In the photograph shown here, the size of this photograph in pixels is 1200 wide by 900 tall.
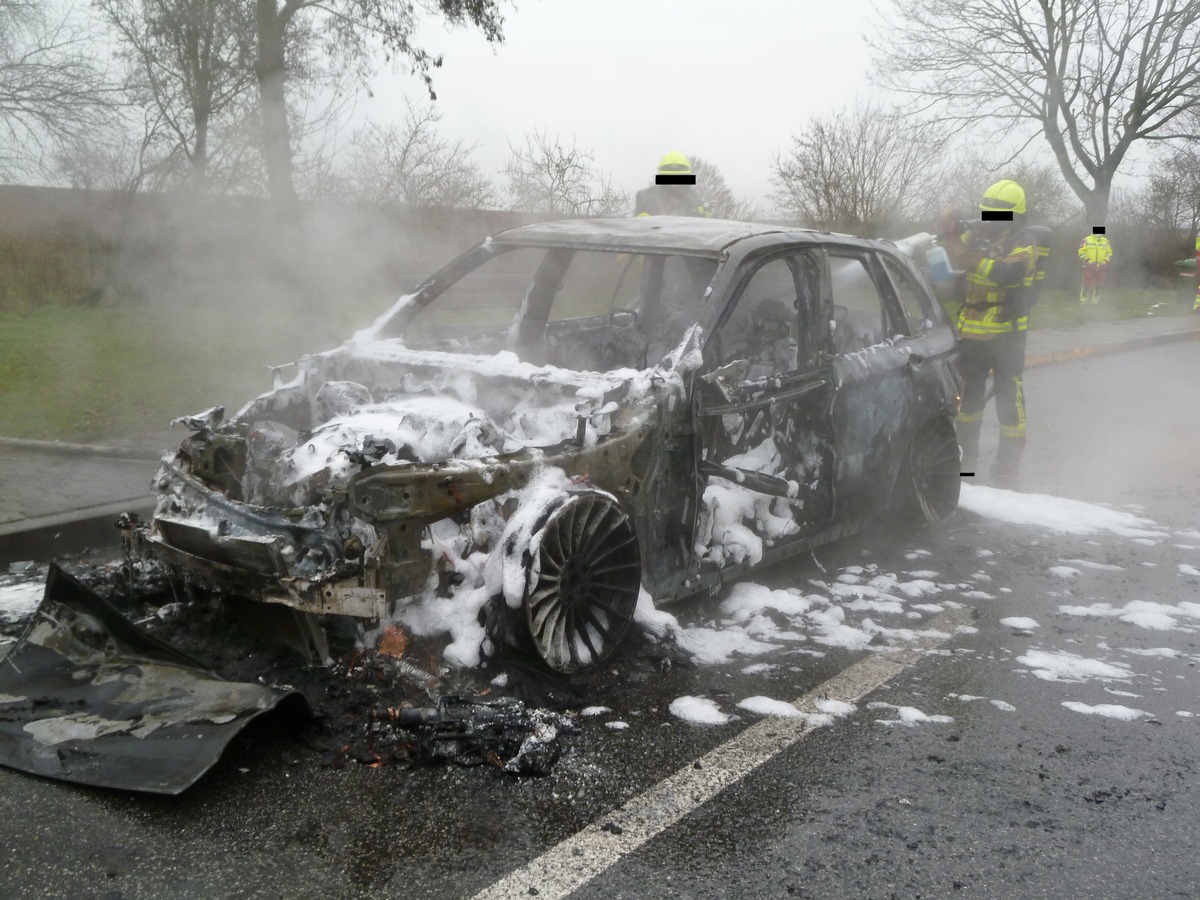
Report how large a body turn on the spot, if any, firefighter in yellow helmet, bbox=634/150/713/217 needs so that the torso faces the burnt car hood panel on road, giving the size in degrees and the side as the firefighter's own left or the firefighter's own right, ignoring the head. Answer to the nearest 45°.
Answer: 0° — they already face it

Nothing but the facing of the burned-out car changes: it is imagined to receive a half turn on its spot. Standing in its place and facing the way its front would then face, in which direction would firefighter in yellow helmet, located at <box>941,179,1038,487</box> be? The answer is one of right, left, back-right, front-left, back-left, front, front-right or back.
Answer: front

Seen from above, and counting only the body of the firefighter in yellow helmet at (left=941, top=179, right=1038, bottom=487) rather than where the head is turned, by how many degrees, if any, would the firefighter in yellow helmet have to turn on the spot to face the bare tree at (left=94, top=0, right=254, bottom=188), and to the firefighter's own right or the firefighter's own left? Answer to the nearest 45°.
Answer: approximately 45° to the firefighter's own right

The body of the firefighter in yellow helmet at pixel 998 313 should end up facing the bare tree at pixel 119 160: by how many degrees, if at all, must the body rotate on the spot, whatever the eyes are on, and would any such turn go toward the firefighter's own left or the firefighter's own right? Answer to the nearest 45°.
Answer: approximately 45° to the firefighter's own right

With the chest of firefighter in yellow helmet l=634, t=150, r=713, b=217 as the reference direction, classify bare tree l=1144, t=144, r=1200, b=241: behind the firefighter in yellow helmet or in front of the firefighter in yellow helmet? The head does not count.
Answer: behind

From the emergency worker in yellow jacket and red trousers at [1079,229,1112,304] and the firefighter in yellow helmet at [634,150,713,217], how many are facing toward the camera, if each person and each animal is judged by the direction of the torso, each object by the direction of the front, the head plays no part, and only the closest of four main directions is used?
2

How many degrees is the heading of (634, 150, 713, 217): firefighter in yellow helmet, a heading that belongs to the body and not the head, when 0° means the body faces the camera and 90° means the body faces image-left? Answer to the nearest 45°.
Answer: approximately 0°

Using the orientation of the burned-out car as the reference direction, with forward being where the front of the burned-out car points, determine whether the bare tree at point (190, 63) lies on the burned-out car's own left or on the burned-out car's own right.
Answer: on the burned-out car's own right

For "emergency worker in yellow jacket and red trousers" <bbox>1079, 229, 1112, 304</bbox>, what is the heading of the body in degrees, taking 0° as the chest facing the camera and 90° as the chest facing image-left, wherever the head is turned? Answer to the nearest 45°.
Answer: approximately 0°
